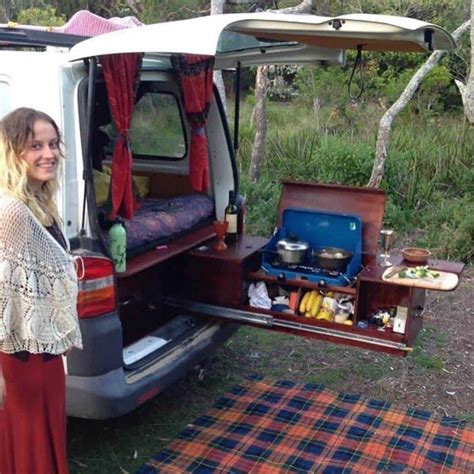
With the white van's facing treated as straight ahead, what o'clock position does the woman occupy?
The woman is roughly at 8 o'clock from the white van.

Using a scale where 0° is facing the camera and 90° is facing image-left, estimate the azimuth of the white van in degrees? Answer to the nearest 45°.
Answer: approximately 135°
